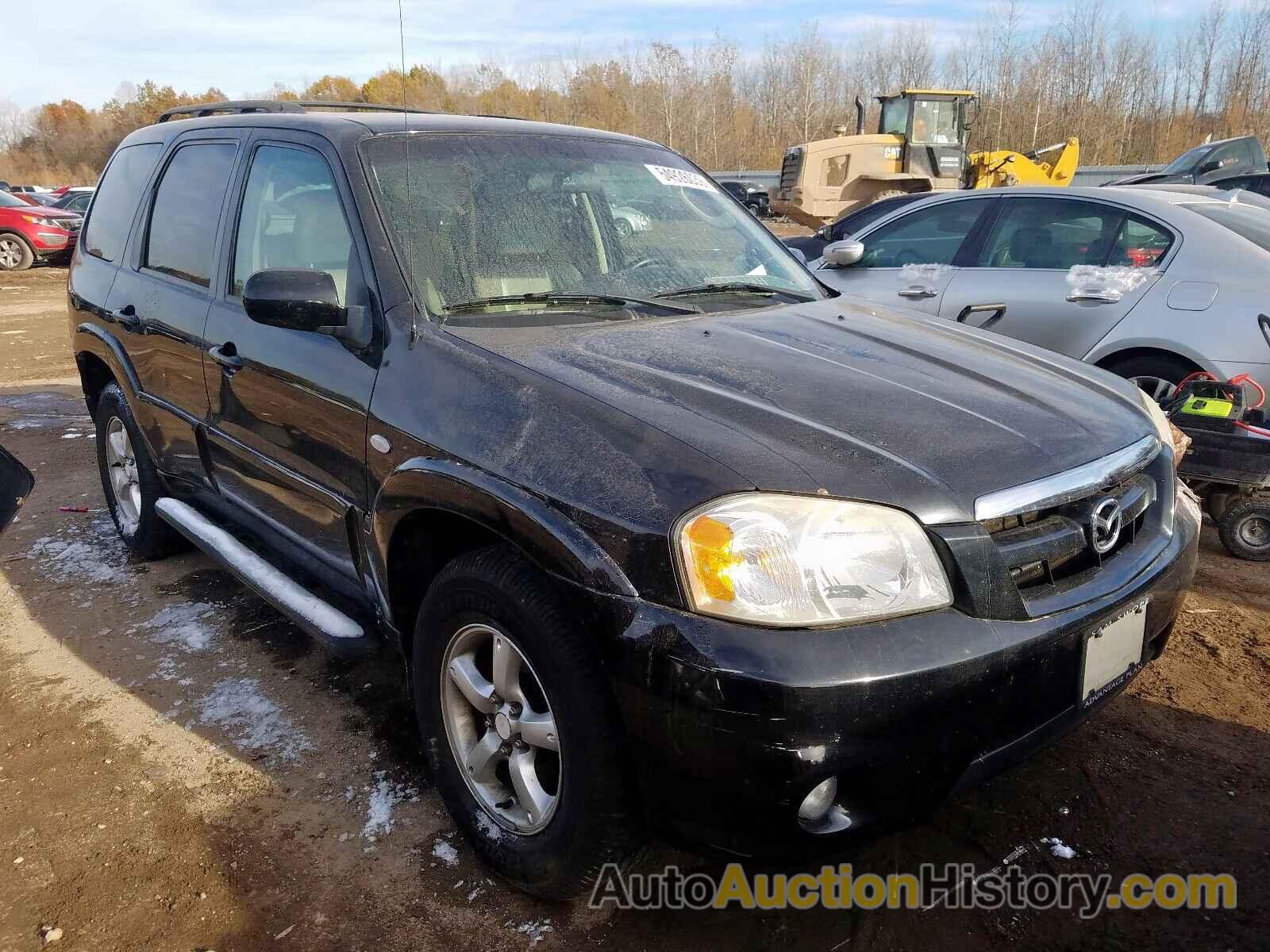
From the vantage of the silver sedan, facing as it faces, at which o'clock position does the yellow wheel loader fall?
The yellow wheel loader is roughly at 3 o'clock from the silver sedan.

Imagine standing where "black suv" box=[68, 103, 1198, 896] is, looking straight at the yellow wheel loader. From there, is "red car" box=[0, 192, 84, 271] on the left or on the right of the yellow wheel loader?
left

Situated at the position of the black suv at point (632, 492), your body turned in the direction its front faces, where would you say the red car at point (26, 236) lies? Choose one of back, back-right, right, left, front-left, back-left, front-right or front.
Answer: back

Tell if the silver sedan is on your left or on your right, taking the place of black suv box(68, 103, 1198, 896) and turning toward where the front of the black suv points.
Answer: on your left

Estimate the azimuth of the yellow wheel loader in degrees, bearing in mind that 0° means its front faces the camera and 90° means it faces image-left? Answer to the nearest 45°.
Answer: approximately 225°

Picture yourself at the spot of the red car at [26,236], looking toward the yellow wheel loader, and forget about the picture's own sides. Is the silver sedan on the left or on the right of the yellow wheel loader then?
right

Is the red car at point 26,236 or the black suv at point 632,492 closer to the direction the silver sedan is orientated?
the red car

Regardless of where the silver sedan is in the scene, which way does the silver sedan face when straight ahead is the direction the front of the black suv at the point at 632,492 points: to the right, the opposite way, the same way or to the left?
the opposite way

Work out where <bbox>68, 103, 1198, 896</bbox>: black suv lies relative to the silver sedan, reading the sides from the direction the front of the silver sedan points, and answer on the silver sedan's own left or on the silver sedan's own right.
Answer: on the silver sedan's own left

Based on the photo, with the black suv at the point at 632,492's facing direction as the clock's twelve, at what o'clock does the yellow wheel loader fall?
The yellow wheel loader is roughly at 8 o'clock from the black suv.

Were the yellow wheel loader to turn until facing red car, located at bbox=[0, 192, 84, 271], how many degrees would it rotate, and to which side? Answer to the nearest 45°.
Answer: approximately 135° to its left

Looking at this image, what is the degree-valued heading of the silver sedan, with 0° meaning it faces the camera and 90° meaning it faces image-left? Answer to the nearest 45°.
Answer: approximately 135°

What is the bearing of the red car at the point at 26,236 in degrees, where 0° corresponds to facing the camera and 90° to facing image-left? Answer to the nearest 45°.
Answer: approximately 315°

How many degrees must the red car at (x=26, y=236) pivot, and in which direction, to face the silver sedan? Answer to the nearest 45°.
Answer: approximately 45° to its right

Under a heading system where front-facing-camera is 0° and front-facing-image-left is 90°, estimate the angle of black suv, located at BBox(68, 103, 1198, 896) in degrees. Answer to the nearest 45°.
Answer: approximately 315°
